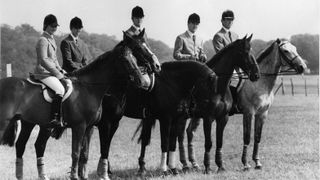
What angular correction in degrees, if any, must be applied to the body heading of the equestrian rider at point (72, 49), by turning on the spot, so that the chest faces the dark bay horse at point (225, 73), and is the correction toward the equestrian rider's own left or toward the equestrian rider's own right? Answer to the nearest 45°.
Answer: approximately 45° to the equestrian rider's own left

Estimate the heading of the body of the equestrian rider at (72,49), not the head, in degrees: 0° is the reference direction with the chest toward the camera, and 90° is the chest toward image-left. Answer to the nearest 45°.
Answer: approximately 315°

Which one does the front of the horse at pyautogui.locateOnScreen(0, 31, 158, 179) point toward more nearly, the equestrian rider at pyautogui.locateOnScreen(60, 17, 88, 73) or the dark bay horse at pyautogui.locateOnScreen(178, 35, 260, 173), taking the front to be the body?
the dark bay horse

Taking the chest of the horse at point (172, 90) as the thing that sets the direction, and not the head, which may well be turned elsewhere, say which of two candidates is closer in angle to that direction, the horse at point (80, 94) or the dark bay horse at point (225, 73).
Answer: the dark bay horse

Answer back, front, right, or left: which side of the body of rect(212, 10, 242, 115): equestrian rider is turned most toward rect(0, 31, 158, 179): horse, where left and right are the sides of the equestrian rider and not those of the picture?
right

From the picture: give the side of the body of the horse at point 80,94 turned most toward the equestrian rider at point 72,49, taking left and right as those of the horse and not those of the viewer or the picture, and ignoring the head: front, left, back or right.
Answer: left

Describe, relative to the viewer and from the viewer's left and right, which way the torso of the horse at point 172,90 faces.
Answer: facing to the right of the viewer

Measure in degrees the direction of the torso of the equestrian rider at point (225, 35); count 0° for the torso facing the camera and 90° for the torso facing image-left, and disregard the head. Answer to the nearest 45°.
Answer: approximately 315°

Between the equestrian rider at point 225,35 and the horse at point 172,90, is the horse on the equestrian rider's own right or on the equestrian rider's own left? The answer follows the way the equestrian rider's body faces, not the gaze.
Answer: on the equestrian rider's own right

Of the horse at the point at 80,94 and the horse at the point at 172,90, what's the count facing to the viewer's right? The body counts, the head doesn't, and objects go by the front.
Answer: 2

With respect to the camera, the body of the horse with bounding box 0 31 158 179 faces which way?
to the viewer's right
